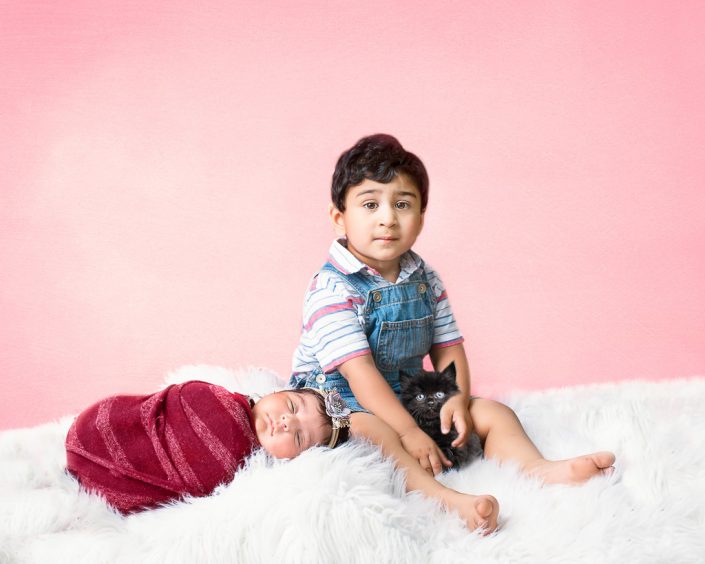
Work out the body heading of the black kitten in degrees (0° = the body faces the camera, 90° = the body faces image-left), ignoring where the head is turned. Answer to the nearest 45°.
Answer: approximately 0°
